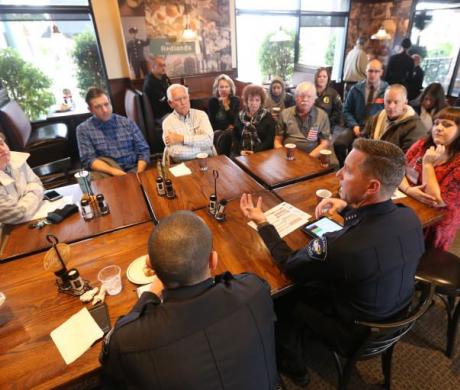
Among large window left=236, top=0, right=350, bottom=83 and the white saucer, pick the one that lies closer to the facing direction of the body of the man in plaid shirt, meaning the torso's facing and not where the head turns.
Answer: the white saucer

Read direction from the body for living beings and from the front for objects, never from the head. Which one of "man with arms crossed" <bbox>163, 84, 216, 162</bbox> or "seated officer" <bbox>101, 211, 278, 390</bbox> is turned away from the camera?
the seated officer

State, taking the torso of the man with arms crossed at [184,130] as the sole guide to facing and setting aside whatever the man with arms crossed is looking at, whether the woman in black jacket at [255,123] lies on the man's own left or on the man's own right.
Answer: on the man's own left

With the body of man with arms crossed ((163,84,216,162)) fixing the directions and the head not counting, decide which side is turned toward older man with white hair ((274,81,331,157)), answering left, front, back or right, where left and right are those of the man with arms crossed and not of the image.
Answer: left

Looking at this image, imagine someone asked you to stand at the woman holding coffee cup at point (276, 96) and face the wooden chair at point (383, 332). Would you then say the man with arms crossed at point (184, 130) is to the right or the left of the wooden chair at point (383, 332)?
right

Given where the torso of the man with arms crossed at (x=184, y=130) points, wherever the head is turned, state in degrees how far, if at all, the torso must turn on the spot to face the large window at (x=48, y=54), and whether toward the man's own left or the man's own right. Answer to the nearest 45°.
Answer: approximately 135° to the man's own right

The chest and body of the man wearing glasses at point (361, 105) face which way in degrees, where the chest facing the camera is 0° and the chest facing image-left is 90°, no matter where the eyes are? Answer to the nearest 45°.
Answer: approximately 0°

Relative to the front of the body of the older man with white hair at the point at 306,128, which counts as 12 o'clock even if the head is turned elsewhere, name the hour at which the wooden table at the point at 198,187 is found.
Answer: The wooden table is roughly at 1 o'clock from the older man with white hair.

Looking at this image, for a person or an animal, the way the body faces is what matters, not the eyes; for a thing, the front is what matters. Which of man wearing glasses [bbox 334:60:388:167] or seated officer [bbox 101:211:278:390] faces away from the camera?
the seated officer
